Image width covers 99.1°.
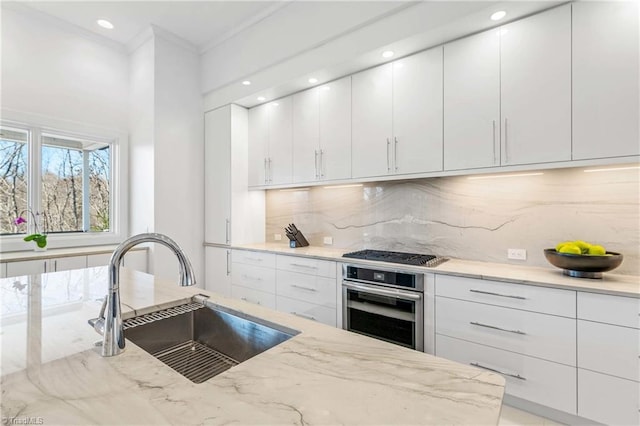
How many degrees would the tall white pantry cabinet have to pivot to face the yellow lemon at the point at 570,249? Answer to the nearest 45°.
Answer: approximately 90° to its left

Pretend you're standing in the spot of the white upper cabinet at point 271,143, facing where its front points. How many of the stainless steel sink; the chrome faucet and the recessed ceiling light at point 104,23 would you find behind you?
0

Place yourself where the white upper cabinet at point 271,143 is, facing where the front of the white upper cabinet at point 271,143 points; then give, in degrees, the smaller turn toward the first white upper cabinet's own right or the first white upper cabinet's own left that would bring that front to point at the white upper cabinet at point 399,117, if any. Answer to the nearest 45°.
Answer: approximately 90° to the first white upper cabinet's own left

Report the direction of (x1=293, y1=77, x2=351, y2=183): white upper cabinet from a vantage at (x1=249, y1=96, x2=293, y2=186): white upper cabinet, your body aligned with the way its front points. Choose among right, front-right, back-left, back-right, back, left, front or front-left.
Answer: left

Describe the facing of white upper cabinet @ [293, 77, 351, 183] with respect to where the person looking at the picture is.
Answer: facing the viewer and to the left of the viewer

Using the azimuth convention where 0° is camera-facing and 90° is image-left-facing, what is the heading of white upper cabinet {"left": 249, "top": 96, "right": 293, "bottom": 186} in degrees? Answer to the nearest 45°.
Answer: approximately 45°

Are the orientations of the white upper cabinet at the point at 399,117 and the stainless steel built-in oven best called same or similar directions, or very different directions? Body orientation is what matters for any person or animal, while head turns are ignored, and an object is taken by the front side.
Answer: same or similar directions

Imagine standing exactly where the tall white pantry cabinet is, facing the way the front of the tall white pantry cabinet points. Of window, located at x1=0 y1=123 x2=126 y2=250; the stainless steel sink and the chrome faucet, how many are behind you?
0

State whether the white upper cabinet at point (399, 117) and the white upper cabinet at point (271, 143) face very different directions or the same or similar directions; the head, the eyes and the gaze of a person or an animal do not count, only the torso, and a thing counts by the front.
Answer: same or similar directions

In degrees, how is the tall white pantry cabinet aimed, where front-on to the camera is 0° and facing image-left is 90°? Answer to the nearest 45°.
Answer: approximately 45°

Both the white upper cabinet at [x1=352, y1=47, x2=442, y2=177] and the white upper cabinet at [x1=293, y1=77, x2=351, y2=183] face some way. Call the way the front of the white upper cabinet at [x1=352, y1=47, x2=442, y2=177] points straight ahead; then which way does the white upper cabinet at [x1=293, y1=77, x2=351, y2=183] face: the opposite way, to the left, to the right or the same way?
the same way

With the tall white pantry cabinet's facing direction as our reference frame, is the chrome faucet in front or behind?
in front

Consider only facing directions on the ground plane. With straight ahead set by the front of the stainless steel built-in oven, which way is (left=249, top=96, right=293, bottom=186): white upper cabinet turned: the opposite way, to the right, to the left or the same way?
the same way

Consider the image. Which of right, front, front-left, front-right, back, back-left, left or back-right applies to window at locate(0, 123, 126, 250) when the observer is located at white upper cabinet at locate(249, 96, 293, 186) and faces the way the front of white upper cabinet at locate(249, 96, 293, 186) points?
front-right

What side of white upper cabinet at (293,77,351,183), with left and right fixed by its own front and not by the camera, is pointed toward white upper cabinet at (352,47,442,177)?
left

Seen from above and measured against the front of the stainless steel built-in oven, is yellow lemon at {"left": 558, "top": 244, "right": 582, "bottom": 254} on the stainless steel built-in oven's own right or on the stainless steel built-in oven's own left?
on the stainless steel built-in oven's own left

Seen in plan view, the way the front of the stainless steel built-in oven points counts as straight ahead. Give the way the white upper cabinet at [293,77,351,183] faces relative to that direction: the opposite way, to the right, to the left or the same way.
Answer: the same way

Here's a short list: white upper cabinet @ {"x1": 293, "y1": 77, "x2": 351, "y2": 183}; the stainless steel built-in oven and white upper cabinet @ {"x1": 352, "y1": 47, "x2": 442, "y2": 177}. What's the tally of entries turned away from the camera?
0

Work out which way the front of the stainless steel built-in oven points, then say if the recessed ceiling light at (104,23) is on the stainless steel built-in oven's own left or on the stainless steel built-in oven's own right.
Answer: on the stainless steel built-in oven's own right

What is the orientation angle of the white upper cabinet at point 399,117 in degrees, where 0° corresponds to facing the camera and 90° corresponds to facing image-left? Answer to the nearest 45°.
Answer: approximately 45°

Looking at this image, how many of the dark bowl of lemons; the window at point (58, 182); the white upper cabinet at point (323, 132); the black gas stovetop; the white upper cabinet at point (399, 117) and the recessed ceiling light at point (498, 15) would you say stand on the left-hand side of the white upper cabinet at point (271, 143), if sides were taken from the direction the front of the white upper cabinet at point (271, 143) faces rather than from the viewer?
5

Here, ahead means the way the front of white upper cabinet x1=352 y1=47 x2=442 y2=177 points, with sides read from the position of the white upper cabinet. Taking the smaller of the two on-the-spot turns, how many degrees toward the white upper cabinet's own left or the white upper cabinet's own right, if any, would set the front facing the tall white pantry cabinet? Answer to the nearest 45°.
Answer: approximately 45° to the white upper cabinet's own right
